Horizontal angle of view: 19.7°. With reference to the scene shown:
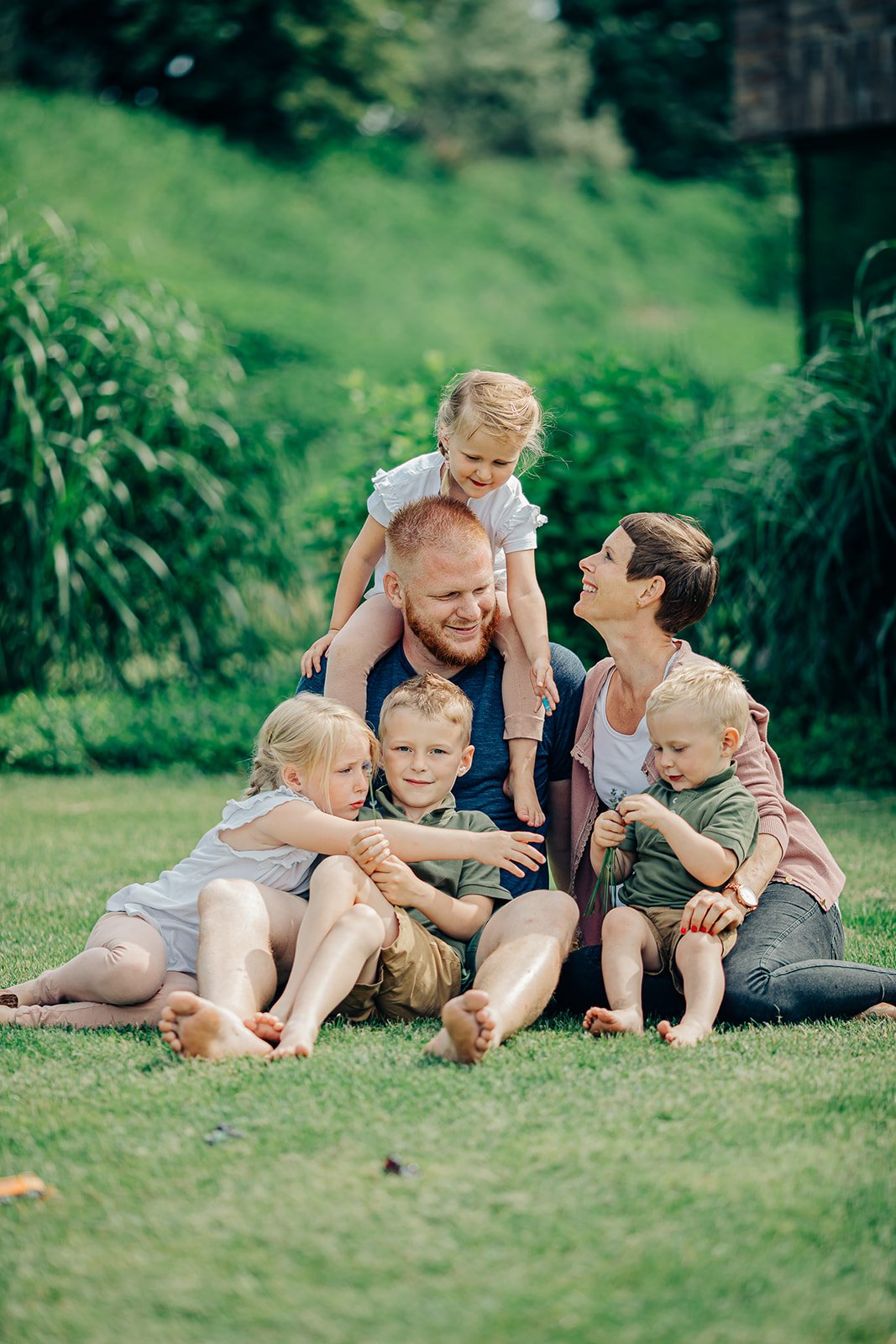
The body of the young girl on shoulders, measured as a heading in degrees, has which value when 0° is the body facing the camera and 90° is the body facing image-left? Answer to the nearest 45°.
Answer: approximately 0°

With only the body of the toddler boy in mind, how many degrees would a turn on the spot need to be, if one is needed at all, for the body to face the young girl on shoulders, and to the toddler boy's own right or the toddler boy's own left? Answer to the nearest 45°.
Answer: approximately 90° to the toddler boy's own right

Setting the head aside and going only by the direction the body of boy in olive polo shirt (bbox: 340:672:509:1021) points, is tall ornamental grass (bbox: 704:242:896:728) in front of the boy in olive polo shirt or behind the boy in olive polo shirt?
behind

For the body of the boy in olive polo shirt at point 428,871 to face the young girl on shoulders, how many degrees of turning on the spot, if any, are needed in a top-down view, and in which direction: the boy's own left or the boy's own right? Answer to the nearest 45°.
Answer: approximately 135° to the boy's own right

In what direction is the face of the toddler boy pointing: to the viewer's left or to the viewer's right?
to the viewer's left

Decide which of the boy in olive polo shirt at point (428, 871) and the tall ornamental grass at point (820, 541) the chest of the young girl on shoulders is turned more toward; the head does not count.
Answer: the boy in olive polo shirt

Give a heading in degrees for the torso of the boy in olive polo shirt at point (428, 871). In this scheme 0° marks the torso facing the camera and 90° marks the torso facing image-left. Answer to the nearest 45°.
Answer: approximately 45°

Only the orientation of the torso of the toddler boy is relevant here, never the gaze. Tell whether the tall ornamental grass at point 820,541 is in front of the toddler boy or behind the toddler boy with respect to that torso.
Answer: behind

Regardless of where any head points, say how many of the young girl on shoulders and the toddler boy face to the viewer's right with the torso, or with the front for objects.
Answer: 0

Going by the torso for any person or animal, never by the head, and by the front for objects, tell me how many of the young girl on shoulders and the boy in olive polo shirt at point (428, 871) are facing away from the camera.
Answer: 0
